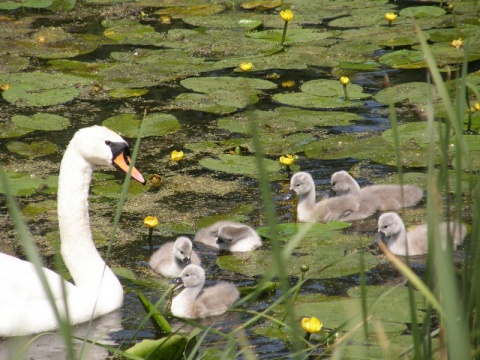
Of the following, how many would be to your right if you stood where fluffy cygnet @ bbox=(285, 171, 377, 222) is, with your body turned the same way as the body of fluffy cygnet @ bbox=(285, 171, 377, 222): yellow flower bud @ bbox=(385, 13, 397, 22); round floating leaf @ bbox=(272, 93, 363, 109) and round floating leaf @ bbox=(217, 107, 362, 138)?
3

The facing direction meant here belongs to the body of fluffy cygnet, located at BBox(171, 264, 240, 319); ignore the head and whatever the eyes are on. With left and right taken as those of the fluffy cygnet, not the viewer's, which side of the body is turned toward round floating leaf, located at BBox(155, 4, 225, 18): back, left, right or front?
right

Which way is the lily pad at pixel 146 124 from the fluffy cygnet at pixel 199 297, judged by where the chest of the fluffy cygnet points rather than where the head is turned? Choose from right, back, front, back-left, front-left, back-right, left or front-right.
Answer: right

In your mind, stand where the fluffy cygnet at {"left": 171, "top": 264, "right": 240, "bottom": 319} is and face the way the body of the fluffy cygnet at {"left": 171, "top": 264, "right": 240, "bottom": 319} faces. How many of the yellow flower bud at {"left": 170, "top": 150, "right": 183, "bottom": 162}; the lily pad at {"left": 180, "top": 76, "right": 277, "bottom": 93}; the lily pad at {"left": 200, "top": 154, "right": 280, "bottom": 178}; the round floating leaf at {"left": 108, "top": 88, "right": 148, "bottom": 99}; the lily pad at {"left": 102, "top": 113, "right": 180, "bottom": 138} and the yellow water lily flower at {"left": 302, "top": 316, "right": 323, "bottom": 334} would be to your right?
5

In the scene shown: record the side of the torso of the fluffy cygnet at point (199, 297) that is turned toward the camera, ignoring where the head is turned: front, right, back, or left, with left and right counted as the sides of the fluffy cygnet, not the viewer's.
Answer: left

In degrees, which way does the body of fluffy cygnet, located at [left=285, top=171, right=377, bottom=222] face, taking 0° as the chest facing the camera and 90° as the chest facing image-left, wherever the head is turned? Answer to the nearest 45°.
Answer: approximately 90°

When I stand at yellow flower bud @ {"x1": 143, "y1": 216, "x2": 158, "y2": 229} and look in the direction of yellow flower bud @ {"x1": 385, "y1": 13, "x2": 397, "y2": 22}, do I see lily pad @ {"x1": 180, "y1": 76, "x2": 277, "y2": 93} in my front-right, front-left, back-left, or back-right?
front-left

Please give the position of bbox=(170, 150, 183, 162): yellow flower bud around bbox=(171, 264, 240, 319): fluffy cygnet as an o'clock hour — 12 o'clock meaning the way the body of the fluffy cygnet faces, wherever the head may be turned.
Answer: The yellow flower bud is roughly at 3 o'clock from the fluffy cygnet.

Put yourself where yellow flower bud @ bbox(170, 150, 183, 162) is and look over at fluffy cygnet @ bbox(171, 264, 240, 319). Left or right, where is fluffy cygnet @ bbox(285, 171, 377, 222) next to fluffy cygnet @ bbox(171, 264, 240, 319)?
left

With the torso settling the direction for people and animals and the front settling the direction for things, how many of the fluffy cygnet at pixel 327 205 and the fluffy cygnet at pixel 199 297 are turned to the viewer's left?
2

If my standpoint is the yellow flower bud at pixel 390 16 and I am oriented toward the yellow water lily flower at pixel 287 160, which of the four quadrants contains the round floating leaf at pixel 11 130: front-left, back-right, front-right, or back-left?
front-right

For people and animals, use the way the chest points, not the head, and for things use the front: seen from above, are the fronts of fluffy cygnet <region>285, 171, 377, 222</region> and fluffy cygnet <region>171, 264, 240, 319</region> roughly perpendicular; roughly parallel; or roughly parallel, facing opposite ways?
roughly parallel

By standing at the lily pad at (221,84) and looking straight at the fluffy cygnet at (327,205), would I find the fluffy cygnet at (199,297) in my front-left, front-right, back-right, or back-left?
front-right

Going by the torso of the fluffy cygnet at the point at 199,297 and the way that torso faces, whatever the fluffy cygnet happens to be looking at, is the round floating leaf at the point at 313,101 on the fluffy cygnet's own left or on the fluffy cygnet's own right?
on the fluffy cygnet's own right

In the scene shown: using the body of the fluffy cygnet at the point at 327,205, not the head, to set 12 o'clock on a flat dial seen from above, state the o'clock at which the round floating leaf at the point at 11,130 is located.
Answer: The round floating leaf is roughly at 1 o'clock from the fluffy cygnet.

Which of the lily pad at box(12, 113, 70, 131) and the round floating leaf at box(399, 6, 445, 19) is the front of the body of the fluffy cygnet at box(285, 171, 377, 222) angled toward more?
the lily pad

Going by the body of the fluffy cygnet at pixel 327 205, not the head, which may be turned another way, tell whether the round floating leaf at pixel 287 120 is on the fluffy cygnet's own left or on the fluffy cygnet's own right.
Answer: on the fluffy cygnet's own right
